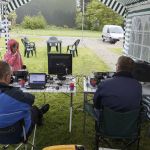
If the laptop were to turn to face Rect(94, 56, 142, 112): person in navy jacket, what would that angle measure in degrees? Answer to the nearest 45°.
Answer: approximately 45° to its left

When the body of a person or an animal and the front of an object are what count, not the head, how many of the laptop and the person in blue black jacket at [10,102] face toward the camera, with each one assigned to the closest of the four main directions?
1

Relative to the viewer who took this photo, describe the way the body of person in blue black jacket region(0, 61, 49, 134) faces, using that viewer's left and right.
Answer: facing away from the viewer and to the right of the viewer

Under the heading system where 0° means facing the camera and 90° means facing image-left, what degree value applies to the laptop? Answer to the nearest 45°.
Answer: approximately 0°

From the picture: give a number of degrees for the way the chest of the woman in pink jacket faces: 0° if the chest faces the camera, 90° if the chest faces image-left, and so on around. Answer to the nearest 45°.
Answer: approximately 315°

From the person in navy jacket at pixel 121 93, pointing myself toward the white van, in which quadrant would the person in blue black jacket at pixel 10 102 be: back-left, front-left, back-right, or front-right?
back-left

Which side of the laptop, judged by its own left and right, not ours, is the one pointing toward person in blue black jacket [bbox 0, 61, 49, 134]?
front

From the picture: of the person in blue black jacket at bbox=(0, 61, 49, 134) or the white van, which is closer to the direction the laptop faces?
the person in blue black jacket

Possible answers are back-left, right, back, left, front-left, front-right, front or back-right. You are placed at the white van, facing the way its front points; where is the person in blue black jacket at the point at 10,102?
front-right

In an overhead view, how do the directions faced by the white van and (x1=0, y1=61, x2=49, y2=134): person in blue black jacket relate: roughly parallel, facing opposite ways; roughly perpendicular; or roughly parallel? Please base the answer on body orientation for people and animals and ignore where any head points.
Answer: roughly perpendicular

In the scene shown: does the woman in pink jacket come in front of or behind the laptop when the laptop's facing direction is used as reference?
behind
